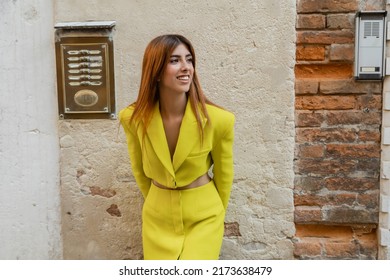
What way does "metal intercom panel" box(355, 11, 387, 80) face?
toward the camera

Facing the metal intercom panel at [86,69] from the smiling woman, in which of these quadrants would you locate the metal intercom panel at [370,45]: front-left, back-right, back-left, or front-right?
back-right

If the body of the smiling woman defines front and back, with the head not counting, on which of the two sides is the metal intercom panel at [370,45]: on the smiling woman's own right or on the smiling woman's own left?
on the smiling woman's own left

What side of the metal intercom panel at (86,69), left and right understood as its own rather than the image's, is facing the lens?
front

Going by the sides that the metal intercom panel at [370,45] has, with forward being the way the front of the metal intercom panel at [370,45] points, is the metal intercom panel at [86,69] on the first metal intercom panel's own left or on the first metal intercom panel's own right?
on the first metal intercom panel's own right

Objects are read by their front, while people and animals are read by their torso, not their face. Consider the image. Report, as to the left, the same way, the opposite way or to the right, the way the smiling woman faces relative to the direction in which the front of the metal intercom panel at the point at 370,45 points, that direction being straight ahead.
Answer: the same way

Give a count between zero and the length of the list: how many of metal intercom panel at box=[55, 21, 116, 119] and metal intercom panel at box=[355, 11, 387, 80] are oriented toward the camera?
2

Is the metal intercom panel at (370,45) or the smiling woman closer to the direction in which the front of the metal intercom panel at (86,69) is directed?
the smiling woman

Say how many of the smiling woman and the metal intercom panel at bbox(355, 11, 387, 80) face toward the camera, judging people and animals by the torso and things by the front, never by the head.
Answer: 2

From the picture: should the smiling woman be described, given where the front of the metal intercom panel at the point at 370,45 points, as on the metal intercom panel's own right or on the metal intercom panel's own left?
on the metal intercom panel's own right

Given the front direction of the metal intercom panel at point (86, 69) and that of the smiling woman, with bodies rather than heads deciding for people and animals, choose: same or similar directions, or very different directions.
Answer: same or similar directions

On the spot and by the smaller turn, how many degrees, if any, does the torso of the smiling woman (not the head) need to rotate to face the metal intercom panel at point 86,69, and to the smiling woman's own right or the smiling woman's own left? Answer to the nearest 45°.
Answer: approximately 135° to the smiling woman's own right

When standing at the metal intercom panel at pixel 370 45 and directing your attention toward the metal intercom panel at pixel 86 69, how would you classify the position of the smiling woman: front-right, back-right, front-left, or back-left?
front-left

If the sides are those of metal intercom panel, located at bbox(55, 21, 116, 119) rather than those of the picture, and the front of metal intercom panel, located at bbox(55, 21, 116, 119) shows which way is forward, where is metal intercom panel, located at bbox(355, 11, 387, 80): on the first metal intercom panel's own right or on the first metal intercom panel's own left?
on the first metal intercom panel's own left
